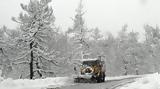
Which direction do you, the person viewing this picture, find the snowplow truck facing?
facing the viewer and to the left of the viewer

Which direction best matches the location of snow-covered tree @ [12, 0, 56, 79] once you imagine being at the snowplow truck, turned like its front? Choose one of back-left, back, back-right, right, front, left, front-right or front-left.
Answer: right
